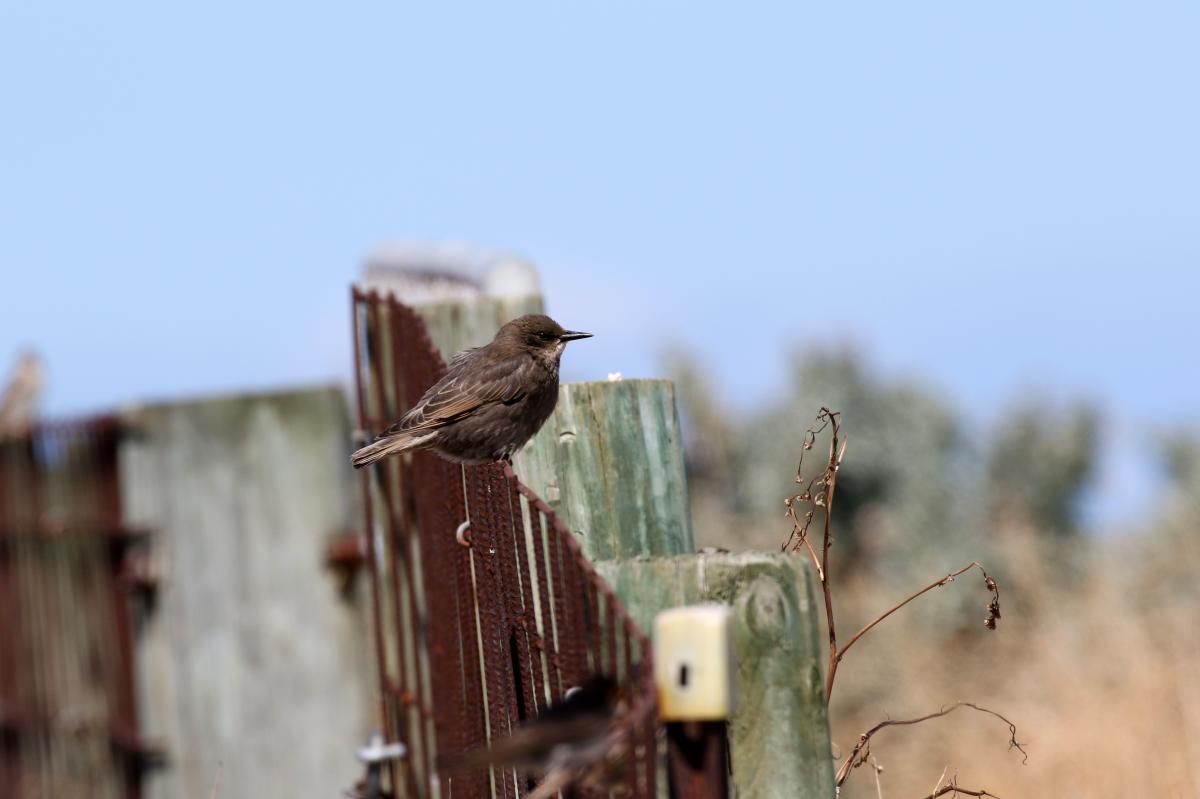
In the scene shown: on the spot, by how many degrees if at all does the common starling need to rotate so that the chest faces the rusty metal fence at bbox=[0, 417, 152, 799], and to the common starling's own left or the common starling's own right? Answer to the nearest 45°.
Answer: approximately 135° to the common starling's own left

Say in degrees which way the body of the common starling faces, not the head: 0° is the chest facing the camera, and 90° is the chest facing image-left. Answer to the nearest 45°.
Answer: approximately 270°

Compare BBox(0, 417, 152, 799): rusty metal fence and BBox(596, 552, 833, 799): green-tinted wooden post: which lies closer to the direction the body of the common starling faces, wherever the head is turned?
the green-tinted wooden post

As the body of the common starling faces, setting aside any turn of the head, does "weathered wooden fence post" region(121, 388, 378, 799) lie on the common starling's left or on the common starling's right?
on the common starling's left

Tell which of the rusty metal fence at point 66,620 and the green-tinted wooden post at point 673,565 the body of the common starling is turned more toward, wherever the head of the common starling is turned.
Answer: the green-tinted wooden post
